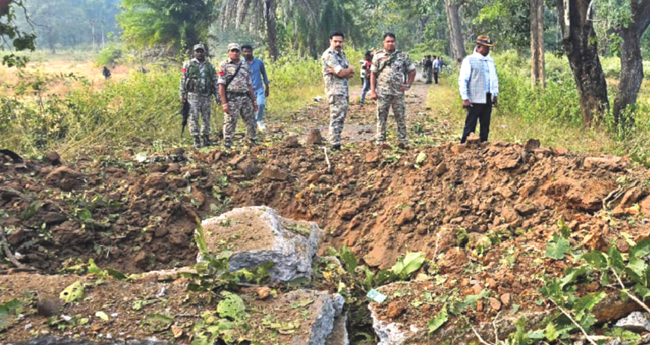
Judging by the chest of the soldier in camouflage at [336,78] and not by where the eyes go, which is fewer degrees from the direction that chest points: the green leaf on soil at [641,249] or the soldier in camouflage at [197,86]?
the green leaf on soil

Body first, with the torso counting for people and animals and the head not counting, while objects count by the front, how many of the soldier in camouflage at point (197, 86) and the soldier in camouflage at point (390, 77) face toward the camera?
2

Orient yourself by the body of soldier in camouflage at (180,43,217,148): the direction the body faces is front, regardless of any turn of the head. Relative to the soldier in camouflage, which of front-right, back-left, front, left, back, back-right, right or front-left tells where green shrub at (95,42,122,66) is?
back

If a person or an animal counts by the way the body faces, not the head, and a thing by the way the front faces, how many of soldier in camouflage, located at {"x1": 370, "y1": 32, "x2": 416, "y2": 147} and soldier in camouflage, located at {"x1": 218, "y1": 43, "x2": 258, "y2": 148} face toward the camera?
2

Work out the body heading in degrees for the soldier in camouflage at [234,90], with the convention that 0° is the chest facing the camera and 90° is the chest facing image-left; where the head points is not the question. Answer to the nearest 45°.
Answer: approximately 0°

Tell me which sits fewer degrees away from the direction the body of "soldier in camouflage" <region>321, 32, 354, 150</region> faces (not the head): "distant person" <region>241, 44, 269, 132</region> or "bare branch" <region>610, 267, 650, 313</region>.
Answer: the bare branch

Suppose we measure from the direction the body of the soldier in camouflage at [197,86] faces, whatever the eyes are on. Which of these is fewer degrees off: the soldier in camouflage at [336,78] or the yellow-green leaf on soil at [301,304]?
the yellow-green leaf on soil

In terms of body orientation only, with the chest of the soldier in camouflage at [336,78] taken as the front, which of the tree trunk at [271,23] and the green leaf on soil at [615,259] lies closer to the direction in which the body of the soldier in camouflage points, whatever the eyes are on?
the green leaf on soil

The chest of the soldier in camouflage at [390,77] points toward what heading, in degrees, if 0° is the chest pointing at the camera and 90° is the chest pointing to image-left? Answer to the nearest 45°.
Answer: approximately 0°
